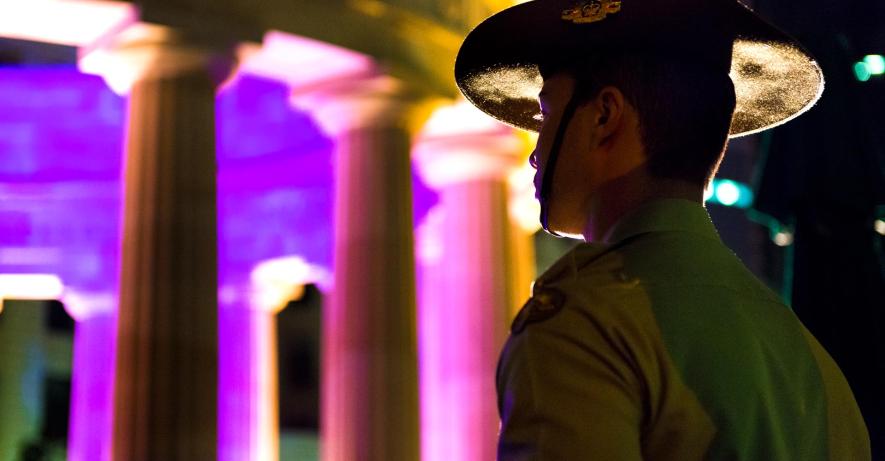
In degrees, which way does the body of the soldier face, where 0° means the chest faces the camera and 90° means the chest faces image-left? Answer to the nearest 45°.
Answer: approximately 135°

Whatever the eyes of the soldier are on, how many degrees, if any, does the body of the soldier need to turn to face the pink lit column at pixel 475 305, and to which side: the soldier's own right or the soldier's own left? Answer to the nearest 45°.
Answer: approximately 45° to the soldier's own right

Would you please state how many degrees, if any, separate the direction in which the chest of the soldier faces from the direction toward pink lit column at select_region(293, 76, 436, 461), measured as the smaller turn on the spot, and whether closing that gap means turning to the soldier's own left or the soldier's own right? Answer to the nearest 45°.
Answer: approximately 45° to the soldier's own right
